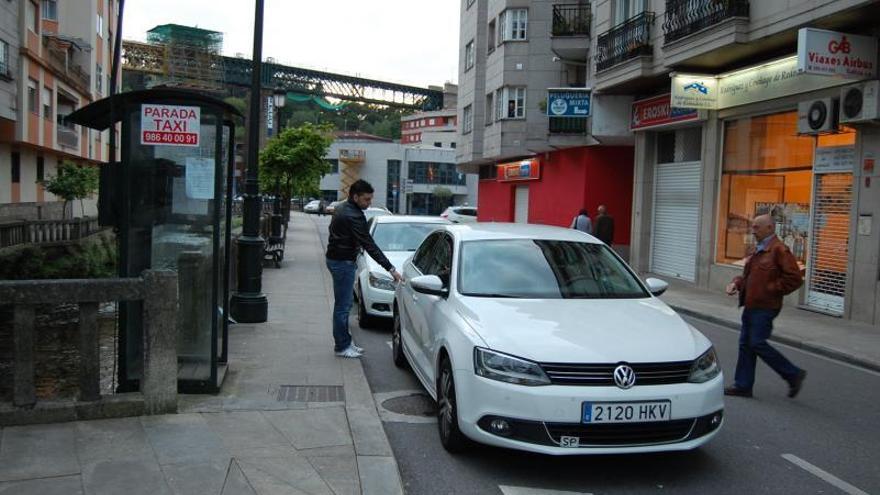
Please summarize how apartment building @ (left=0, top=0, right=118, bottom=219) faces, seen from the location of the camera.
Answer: facing the viewer and to the right of the viewer

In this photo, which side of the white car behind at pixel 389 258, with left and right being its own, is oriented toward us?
front

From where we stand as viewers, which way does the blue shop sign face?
facing the viewer

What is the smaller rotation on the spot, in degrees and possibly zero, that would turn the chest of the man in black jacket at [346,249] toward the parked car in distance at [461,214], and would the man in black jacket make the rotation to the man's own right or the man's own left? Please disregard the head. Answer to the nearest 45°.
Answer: approximately 90° to the man's own left

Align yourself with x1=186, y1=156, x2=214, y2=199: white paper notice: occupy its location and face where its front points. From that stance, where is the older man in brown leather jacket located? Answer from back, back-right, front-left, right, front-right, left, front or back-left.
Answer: left

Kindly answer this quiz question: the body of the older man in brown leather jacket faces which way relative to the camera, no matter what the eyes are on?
to the viewer's left

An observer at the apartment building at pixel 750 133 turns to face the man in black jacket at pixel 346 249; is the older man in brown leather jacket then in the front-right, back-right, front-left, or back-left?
front-left

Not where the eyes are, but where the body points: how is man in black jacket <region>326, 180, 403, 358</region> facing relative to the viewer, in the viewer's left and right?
facing to the right of the viewer

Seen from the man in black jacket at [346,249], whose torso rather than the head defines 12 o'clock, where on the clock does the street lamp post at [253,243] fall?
The street lamp post is roughly at 8 o'clock from the man in black jacket.

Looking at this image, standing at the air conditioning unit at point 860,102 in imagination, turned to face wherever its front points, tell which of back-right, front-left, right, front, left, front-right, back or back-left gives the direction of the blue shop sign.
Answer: right

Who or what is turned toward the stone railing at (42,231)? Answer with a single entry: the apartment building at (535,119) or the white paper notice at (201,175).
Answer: the apartment building

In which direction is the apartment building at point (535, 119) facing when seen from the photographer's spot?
facing the viewer and to the left of the viewer

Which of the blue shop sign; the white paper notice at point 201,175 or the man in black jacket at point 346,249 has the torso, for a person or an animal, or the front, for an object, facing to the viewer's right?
the man in black jacket
